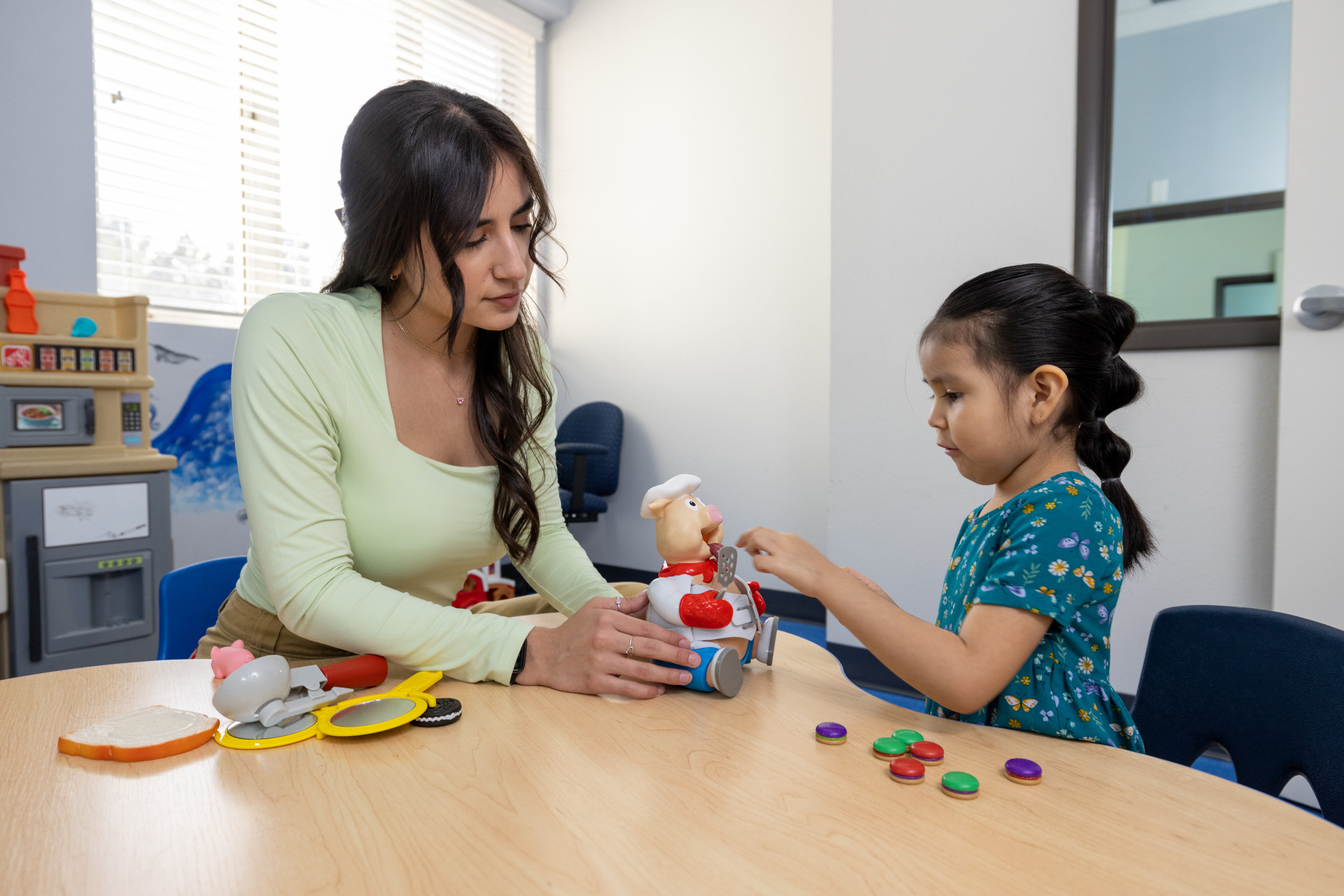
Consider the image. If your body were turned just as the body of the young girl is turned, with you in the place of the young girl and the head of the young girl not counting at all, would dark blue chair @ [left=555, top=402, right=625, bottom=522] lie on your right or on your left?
on your right

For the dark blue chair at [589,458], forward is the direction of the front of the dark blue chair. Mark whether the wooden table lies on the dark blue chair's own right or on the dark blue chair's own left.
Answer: on the dark blue chair's own left

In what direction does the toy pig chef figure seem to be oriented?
to the viewer's right

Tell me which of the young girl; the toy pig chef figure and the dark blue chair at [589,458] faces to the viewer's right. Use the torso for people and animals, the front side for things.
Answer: the toy pig chef figure

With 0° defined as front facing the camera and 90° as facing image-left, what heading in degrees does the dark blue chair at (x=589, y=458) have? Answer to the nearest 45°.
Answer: approximately 45°

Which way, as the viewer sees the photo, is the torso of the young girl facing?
to the viewer's left

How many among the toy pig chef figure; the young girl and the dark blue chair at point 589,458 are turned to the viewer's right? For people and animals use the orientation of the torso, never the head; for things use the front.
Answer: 1

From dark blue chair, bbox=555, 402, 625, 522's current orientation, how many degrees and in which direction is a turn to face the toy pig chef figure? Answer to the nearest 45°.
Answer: approximately 45° to its left

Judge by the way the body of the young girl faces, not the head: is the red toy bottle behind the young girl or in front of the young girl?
in front

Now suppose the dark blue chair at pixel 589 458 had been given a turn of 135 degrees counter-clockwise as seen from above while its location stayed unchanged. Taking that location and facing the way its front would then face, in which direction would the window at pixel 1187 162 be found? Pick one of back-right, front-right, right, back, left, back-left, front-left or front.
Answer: front-right

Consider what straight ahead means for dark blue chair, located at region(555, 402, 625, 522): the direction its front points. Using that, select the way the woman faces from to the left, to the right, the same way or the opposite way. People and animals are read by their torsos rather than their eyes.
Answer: to the left

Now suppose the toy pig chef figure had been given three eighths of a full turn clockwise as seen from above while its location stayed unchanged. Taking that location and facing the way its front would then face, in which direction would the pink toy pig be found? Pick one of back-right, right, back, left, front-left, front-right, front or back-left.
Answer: front-right

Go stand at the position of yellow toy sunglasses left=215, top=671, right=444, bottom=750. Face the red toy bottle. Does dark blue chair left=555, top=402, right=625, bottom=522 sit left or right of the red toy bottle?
right

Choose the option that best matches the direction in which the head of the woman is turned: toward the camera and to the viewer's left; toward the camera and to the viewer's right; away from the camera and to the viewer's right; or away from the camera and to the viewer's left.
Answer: toward the camera and to the viewer's right

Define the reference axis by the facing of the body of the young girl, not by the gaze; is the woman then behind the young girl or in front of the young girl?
in front
